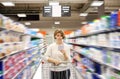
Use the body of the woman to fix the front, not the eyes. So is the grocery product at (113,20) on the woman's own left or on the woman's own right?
on the woman's own left

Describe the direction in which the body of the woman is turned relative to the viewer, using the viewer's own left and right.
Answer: facing the viewer
